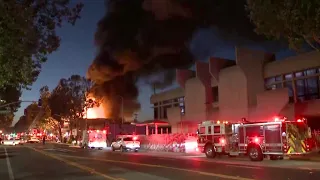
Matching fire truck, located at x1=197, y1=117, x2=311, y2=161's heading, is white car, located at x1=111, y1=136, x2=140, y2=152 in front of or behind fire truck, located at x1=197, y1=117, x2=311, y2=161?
in front

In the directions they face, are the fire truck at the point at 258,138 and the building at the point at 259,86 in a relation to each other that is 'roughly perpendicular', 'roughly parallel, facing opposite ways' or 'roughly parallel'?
roughly perpendicular

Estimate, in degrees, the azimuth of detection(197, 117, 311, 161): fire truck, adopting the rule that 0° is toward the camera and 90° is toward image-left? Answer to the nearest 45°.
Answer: approximately 135°

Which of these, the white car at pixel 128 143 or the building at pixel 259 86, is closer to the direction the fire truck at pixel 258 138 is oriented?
the white car

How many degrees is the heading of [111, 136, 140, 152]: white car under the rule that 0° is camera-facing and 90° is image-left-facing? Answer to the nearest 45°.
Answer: approximately 135°

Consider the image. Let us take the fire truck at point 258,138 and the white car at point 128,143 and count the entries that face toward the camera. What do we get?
0

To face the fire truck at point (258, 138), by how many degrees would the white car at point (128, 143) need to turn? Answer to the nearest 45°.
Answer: approximately 135° to its left
